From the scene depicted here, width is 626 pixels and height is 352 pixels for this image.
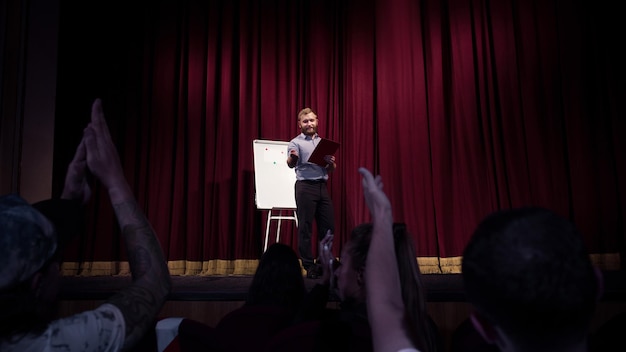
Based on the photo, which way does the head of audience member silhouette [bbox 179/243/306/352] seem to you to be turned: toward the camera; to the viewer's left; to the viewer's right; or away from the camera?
away from the camera

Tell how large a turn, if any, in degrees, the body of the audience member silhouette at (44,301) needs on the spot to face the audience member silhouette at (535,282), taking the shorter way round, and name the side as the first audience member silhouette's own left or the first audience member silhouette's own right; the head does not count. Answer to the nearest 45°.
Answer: approximately 90° to the first audience member silhouette's own right

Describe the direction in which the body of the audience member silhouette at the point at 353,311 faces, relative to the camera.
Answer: away from the camera

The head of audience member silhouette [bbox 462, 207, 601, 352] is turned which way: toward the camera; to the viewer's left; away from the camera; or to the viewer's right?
away from the camera

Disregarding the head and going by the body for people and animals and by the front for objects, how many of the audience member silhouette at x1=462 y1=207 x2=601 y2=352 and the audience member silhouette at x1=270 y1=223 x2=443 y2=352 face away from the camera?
2

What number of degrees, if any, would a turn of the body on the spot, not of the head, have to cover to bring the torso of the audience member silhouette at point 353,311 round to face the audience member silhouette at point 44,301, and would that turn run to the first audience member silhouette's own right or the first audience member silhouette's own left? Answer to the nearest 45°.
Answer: approximately 135° to the first audience member silhouette's own left

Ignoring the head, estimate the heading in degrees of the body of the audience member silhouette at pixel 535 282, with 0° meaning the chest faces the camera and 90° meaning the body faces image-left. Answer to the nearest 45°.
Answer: approximately 180°

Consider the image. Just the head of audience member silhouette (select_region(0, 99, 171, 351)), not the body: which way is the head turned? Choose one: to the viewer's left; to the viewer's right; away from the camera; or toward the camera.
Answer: away from the camera
